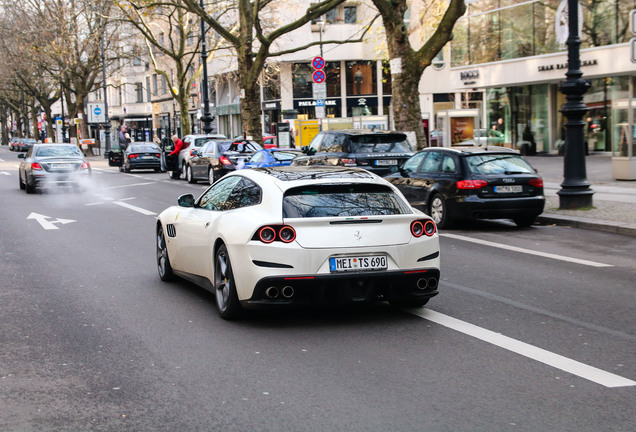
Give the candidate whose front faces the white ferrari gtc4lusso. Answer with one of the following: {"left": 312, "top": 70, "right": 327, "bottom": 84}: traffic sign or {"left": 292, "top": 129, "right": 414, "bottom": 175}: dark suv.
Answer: the traffic sign

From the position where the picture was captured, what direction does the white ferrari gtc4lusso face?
facing away from the viewer and to the left of the viewer

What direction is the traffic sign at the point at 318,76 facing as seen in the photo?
toward the camera

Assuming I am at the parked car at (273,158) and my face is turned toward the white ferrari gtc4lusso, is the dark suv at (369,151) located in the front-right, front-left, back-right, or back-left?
front-left

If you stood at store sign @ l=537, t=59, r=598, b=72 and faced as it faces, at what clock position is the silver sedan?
The silver sedan is roughly at 12 o'clock from the store sign.

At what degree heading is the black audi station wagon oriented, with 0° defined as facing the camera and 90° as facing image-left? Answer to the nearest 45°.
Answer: approximately 135°

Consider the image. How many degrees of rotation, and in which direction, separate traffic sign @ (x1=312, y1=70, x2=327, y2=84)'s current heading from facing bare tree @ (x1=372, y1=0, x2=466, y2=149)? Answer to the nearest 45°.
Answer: approximately 45° to its left

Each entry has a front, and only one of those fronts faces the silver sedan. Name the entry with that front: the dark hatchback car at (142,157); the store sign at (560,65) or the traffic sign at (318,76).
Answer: the store sign

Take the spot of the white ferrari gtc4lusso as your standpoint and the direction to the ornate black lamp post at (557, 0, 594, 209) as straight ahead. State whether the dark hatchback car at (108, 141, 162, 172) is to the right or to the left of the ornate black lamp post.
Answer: left

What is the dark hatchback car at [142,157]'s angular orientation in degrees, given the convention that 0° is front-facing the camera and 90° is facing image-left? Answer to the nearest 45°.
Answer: approximately 180°

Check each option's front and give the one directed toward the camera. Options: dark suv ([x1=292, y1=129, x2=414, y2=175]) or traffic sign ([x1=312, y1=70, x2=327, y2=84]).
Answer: the traffic sign

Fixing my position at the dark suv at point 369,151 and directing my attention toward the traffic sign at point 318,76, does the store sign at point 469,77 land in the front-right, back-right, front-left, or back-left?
front-right

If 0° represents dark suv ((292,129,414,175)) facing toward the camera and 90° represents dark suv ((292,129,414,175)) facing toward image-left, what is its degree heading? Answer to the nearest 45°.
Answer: approximately 135°

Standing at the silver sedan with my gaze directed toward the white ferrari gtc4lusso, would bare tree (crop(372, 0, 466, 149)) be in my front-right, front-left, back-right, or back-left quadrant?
front-left

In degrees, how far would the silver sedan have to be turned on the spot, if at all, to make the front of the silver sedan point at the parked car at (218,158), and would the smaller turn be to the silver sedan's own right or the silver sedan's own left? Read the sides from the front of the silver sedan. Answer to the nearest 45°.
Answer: approximately 90° to the silver sedan's own right

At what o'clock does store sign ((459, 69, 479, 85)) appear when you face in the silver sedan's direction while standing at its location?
The store sign is roughly at 2 o'clock from the silver sedan.

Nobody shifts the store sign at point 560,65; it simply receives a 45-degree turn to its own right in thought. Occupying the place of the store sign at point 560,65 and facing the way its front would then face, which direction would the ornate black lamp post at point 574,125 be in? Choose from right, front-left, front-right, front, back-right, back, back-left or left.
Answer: left

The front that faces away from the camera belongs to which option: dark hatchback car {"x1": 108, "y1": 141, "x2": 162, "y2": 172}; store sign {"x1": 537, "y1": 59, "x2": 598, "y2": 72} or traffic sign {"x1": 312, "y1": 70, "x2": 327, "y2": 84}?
the dark hatchback car

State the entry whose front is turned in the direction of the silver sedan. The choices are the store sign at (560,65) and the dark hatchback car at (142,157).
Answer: the store sign

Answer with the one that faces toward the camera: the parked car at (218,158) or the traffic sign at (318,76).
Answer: the traffic sign

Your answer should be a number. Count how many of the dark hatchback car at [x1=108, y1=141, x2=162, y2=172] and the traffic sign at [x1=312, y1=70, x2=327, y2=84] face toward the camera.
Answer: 1

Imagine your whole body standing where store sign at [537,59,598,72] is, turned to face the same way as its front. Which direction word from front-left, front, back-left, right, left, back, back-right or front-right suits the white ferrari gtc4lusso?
front-left
